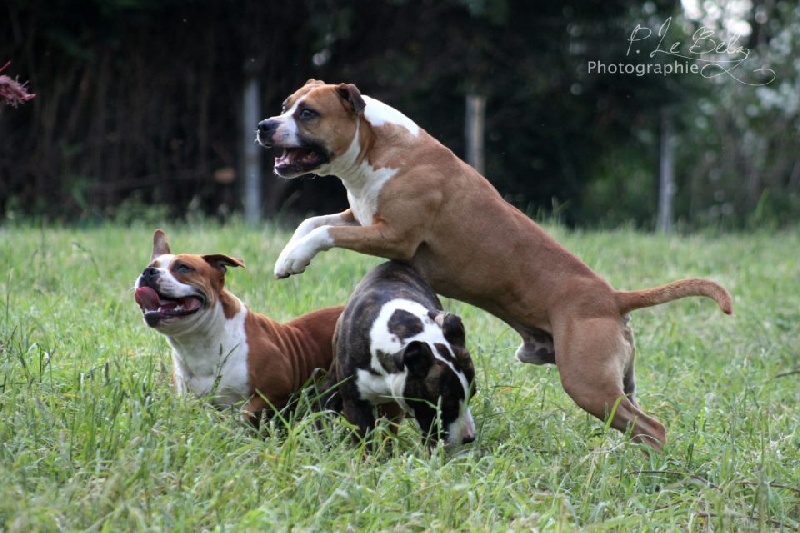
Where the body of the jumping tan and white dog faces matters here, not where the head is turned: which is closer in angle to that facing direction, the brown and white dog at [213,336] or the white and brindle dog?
the brown and white dog

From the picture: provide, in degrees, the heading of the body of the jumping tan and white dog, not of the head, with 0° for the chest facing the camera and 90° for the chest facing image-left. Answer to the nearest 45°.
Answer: approximately 90°

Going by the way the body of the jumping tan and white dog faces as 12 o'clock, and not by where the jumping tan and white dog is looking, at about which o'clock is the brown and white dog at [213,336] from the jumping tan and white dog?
The brown and white dog is roughly at 11 o'clock from the jumping tan and white dog.

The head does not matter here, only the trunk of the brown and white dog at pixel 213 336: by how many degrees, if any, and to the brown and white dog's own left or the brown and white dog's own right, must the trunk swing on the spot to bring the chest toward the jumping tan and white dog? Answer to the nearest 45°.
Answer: approximately 135° to the brown and white dog's own left

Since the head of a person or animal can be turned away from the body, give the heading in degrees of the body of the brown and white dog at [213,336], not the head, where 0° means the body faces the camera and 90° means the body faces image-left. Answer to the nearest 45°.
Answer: approximately 45°

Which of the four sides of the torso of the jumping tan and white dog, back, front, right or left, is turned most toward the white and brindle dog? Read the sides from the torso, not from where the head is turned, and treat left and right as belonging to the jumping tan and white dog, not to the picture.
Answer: front
